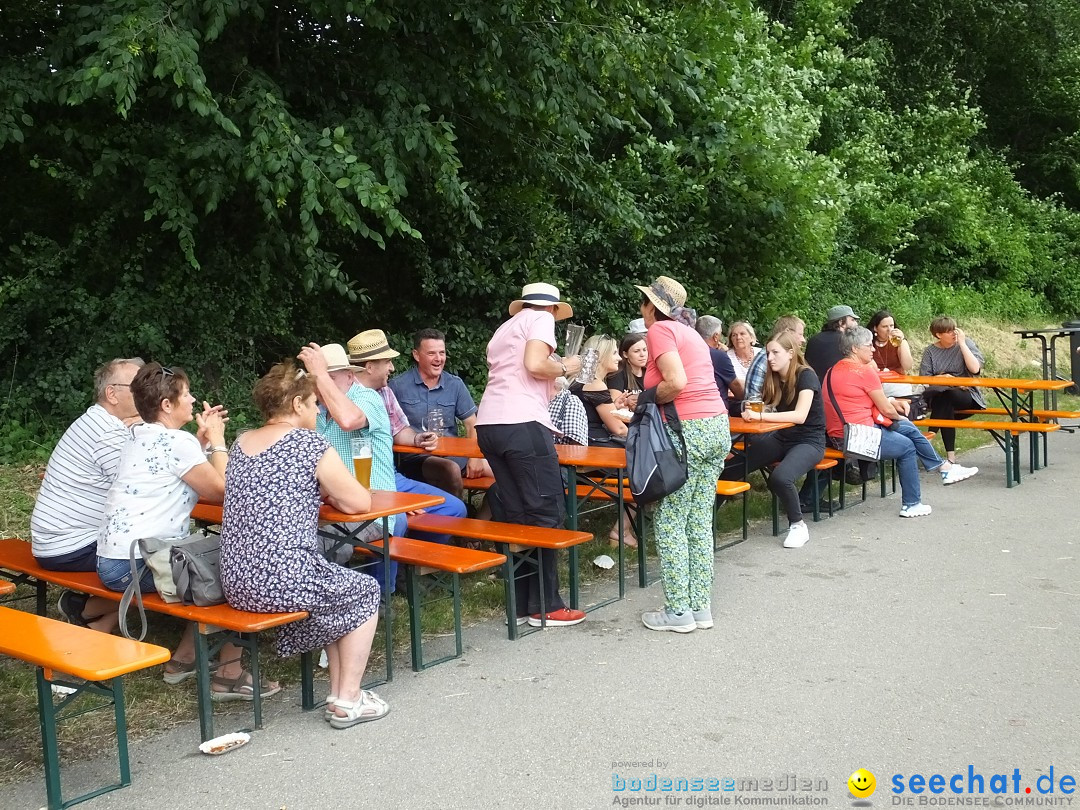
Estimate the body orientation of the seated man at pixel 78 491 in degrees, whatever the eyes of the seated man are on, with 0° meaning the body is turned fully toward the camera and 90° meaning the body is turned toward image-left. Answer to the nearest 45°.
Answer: approximately 225°

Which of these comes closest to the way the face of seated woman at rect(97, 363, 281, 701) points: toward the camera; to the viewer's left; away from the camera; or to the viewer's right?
to the viewer's right

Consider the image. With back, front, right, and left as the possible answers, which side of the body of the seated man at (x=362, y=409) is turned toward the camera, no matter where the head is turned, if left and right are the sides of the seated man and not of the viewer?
left

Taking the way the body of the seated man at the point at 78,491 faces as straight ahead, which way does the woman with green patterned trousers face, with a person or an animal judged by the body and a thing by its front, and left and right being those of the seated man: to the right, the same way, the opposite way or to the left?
to the left

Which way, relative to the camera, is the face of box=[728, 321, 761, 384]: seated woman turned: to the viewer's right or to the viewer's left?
to the viewer's left
